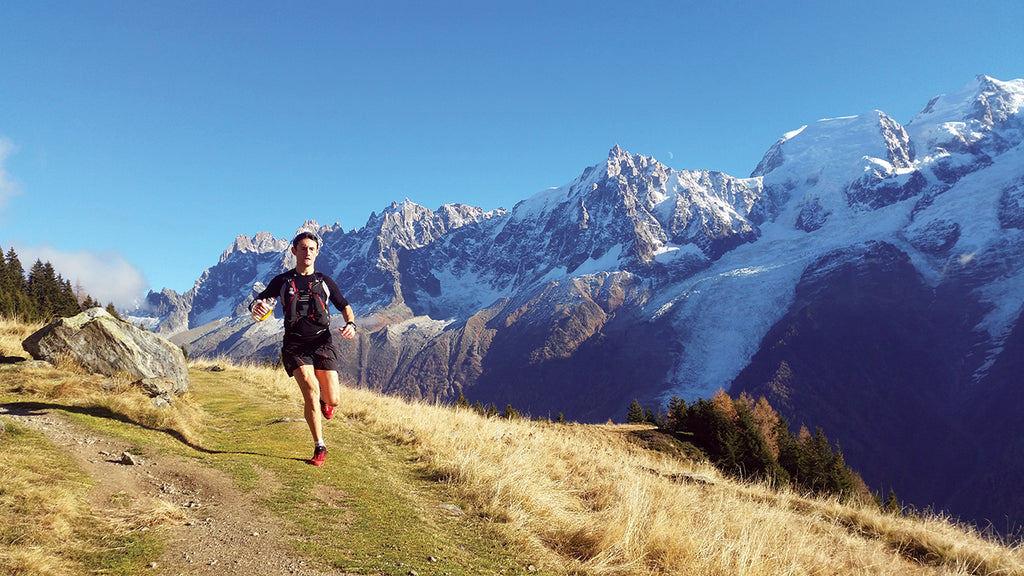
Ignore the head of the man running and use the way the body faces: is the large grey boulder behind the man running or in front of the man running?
behind

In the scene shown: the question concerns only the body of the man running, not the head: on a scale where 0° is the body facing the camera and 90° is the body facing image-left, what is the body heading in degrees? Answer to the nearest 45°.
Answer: approximately 0°
